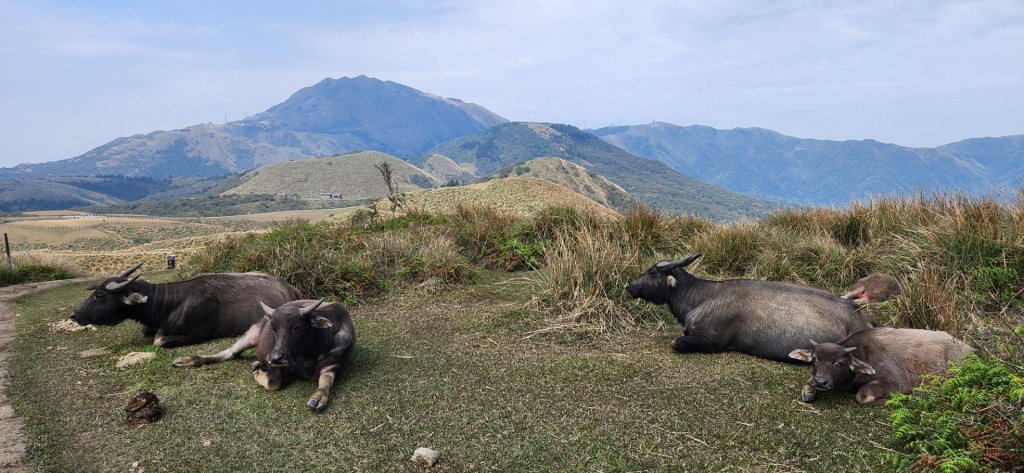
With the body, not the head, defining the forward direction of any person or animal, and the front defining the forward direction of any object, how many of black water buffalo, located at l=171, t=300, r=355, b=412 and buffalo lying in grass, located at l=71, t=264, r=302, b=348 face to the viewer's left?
1

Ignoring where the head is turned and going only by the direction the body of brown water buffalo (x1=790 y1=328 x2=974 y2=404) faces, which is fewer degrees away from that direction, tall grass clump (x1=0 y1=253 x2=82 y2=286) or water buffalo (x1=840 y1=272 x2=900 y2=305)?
the tall grass clump

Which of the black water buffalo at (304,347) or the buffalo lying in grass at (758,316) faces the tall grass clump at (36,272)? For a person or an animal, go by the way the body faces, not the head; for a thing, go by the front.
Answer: the buffalo lying in grass

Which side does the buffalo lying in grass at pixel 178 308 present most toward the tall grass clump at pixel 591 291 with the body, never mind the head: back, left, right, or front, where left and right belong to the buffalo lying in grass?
back

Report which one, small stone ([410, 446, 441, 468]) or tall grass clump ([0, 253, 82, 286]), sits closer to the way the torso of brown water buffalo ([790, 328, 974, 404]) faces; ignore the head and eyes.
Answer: the small stone

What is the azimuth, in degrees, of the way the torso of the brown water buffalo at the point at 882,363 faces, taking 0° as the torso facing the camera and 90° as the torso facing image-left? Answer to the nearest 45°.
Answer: approximately 45°

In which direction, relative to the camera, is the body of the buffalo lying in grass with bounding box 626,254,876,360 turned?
to the viewer's left

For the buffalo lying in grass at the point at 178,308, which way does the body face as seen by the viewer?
to the viewer's left

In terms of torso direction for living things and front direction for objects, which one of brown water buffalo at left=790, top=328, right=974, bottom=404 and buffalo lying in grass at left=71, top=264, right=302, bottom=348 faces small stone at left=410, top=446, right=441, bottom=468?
the brown water buffalo

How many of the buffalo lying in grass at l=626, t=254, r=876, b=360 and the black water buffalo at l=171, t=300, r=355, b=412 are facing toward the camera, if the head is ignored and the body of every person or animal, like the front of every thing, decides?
1

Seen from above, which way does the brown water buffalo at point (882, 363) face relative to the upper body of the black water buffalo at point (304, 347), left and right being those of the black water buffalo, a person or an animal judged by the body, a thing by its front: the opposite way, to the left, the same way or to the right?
to the right
